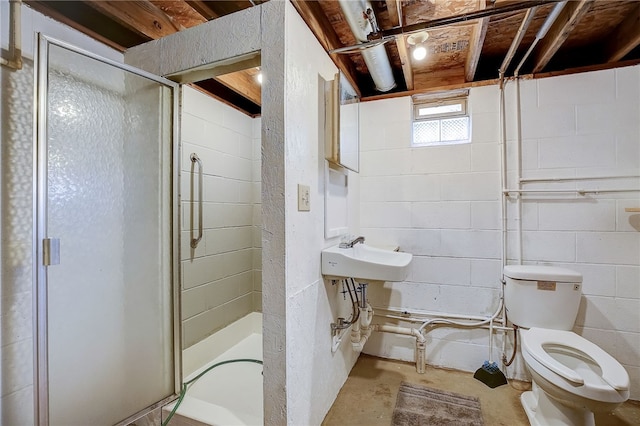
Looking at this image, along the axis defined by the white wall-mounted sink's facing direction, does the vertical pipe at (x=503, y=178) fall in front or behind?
in front

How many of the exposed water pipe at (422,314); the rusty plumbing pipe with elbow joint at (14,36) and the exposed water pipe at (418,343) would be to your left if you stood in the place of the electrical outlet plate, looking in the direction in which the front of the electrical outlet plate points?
2

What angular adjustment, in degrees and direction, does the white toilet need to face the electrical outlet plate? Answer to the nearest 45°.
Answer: approximately 90° to its right

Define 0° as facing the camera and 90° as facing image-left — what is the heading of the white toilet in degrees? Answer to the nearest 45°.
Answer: approximately 315°

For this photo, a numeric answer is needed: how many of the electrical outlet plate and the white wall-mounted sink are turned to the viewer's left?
0

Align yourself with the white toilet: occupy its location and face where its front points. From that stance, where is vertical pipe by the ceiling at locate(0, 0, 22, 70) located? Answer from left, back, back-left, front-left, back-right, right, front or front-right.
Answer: right

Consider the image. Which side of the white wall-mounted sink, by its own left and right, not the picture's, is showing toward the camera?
right

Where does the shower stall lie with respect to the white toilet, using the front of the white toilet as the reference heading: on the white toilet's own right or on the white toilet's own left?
on the white toilet's own right

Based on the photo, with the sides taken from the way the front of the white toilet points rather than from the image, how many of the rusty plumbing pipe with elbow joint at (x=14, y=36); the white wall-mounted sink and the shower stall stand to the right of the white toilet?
3

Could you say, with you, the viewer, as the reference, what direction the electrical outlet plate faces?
facing the viewer and to the right of the viewer
